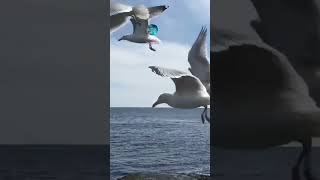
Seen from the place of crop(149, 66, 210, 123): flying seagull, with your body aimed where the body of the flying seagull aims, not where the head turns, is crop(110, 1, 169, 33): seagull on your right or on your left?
on your right

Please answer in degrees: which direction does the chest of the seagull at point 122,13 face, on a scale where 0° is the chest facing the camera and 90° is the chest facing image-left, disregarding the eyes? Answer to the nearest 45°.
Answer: approximately 90°

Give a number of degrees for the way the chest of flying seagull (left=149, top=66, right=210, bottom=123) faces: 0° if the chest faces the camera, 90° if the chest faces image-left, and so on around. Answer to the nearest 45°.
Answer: approximately 90°

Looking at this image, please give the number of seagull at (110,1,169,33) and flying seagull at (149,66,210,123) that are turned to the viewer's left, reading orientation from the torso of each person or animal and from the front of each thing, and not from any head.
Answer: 2
